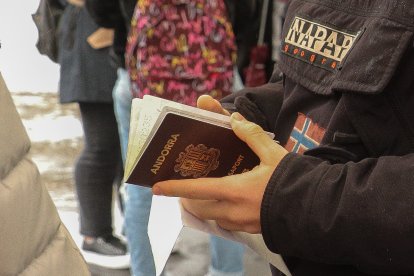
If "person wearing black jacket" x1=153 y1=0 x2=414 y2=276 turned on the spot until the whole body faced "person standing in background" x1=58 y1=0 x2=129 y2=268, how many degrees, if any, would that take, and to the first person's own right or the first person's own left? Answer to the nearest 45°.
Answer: approximately 90° to the first person's own right

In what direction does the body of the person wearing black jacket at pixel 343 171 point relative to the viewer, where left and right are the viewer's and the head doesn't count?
facing the viewer and to the left of the viewer
